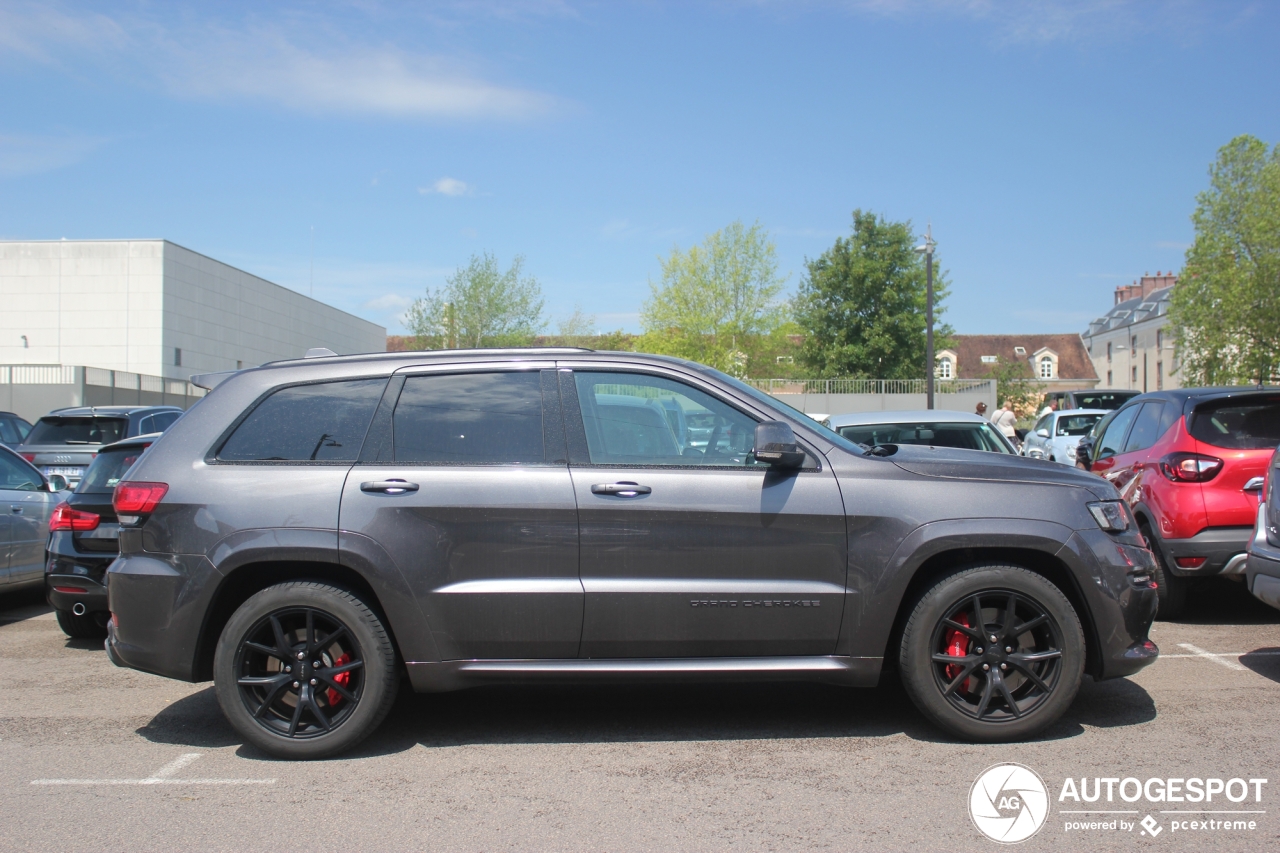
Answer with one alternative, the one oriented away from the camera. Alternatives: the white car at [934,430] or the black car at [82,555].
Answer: the black car

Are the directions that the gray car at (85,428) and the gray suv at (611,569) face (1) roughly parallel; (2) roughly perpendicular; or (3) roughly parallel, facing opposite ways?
roughly perpendicular

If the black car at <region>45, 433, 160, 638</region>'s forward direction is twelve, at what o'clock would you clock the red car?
The red car is roughly at 4 o'clock from the black car.

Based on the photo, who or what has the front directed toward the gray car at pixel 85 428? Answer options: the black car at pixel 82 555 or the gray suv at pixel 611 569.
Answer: the black car at pixel 82 555

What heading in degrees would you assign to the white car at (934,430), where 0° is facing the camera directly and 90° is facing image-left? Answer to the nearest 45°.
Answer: approximately 0°

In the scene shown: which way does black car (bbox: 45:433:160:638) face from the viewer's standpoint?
away from the camera

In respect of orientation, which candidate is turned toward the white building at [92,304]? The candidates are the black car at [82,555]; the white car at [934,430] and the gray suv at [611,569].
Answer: the black car

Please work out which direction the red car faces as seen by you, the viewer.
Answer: facing away from the viewer and to the left of the viewer

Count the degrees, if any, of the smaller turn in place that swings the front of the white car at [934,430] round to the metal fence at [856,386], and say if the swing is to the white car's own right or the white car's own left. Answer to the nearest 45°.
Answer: approximately 180°

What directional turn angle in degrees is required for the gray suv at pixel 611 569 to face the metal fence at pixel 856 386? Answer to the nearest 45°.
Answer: approximately 90° to its left

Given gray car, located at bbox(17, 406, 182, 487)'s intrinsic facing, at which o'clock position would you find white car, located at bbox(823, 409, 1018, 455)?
The white car is roughly at 3 o'clock from the gray car.

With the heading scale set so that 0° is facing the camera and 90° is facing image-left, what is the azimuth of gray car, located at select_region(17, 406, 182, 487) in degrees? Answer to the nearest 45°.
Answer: approximately 225°

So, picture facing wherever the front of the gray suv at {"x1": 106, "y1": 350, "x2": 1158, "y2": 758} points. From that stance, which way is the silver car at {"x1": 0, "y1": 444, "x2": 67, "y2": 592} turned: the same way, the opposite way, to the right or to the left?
to the left

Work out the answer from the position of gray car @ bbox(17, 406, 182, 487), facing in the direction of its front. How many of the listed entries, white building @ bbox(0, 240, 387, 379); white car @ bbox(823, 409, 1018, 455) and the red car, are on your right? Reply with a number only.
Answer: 2

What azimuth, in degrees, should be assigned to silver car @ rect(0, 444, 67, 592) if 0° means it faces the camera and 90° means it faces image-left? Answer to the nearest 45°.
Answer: approximately 225°

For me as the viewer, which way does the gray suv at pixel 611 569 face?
facing to the right of the viewer
